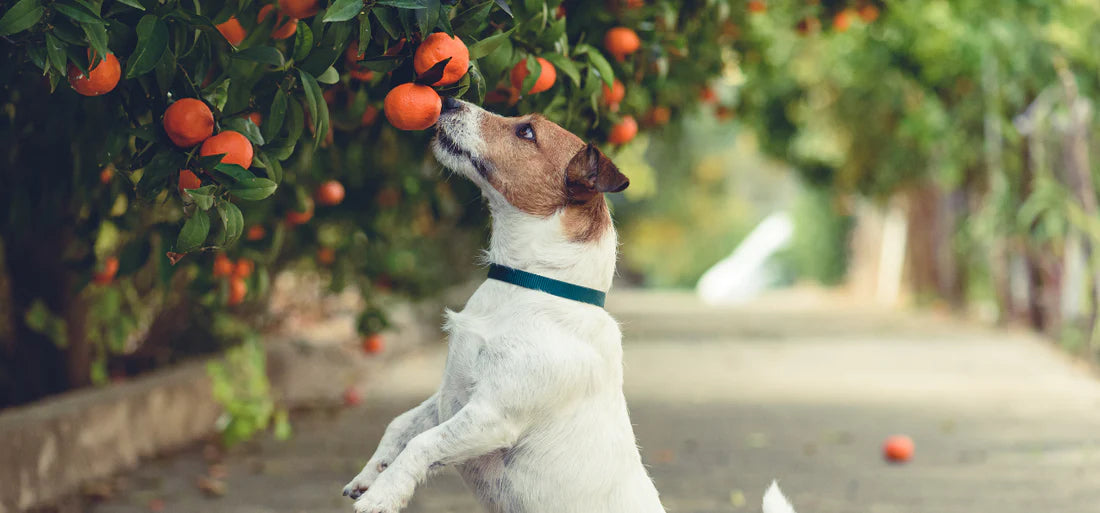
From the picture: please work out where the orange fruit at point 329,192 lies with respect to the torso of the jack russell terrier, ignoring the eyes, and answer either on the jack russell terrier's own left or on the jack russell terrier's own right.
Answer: on the jack russell terrier's own right

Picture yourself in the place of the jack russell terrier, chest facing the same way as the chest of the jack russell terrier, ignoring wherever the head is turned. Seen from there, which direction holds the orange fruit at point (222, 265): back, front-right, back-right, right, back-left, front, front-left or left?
front-right

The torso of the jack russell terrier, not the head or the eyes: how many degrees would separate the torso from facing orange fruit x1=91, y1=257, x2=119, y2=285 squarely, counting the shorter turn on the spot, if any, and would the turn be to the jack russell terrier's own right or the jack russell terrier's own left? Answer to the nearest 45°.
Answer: approximately 45° to the jack russell terrier's own right

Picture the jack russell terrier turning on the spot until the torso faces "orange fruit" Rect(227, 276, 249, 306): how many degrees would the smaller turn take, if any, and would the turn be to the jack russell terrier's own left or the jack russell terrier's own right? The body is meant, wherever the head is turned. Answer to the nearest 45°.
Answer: approximately 45° to the jack russell terrier's own right

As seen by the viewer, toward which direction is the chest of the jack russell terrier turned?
to the viewer's left

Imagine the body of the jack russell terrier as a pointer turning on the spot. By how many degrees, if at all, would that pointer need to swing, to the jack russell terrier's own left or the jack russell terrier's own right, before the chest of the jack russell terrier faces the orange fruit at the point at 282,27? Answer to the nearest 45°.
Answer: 0° — it already faces it

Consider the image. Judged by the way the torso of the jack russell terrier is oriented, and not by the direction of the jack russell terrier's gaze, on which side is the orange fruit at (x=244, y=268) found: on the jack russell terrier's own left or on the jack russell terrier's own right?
on the jack russell terrier's own right

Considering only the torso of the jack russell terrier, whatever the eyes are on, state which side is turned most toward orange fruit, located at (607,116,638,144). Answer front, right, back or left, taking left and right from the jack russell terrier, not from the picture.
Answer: right

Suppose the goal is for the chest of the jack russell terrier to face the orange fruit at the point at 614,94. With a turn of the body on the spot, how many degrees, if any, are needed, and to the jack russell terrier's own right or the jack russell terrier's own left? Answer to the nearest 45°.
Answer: approximately 90° to the jack russell terrier's own right

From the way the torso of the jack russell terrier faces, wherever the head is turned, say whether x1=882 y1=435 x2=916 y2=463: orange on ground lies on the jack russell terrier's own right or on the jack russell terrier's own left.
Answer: on the jack russell terrier's own right

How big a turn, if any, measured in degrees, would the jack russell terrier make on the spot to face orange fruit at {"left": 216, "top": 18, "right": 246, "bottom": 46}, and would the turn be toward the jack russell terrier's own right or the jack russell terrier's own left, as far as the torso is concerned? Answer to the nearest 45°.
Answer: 0° — it already faces it
